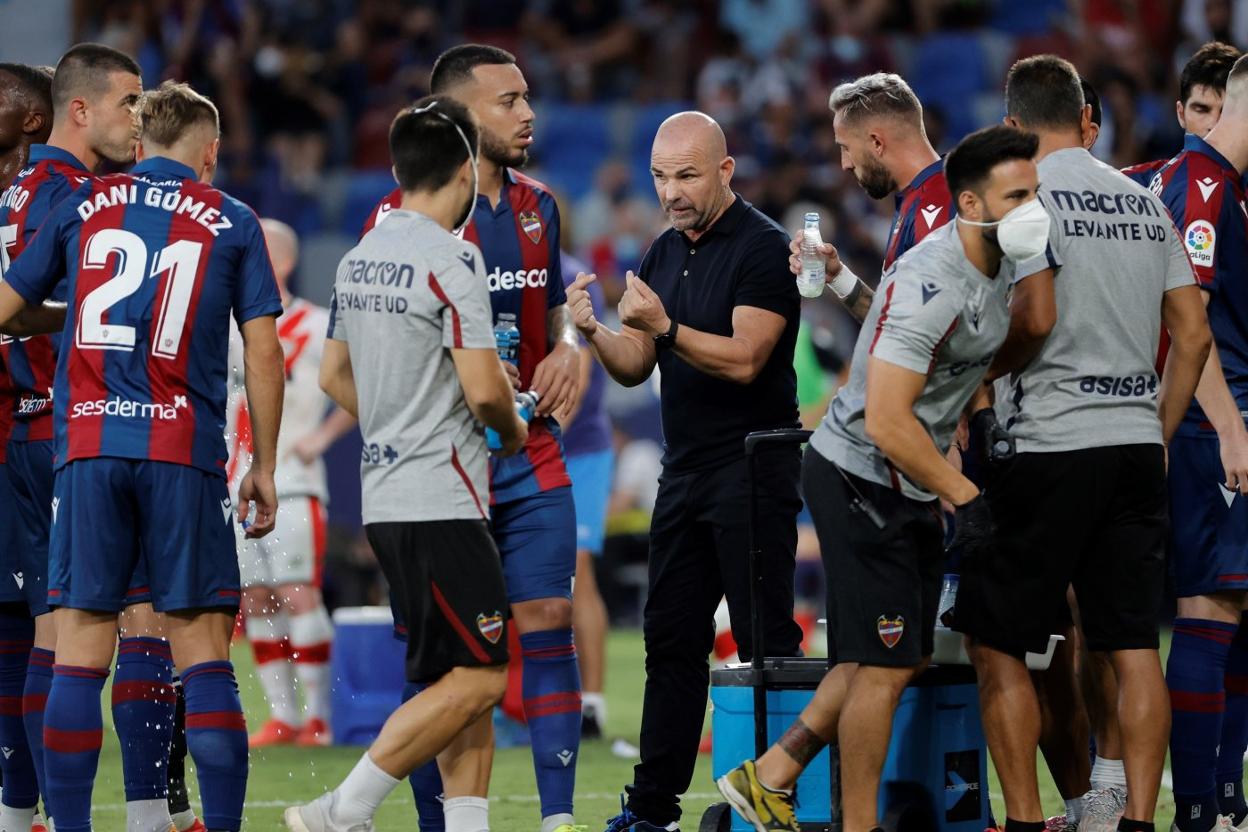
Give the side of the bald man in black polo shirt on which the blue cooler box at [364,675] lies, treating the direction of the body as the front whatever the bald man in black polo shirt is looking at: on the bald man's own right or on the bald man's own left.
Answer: on the bald man's own right

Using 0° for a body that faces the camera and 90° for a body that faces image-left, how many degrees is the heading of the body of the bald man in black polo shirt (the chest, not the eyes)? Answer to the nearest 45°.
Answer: approximately 45°
